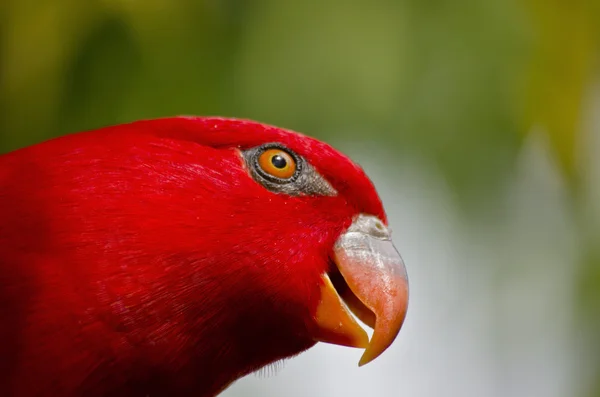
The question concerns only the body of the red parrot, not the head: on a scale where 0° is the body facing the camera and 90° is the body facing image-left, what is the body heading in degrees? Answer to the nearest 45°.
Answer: approximately 270°
